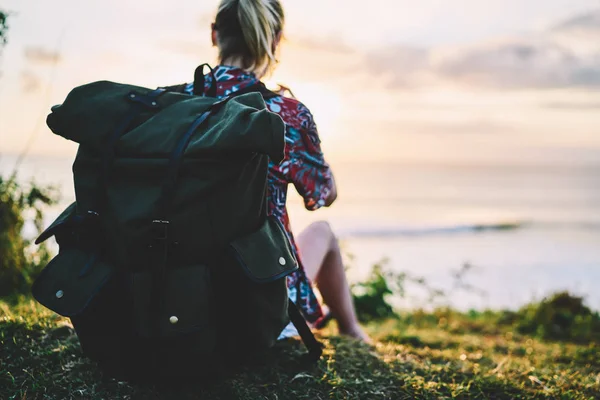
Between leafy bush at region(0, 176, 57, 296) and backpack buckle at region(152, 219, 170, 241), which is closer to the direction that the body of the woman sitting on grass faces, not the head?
the leafy bush

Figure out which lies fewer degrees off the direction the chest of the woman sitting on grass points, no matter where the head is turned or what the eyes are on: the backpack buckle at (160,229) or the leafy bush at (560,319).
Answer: the leafy bush

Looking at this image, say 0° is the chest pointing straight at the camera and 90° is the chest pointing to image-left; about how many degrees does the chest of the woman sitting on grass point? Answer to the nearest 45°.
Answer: approximately 225°

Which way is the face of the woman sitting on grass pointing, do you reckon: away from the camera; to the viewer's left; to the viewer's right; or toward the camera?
away from the camera

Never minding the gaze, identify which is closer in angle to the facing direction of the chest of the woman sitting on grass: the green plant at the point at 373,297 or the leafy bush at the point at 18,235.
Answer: the green plant

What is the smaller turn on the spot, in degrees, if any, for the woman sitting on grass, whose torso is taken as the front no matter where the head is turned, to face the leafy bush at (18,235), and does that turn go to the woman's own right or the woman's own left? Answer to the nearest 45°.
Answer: approximately 90° to the woman's own left

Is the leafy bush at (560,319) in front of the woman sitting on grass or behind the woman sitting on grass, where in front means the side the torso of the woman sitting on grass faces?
in front

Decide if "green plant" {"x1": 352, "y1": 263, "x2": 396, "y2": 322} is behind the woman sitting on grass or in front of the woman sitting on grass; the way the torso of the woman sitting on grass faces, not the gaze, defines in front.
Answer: in front
